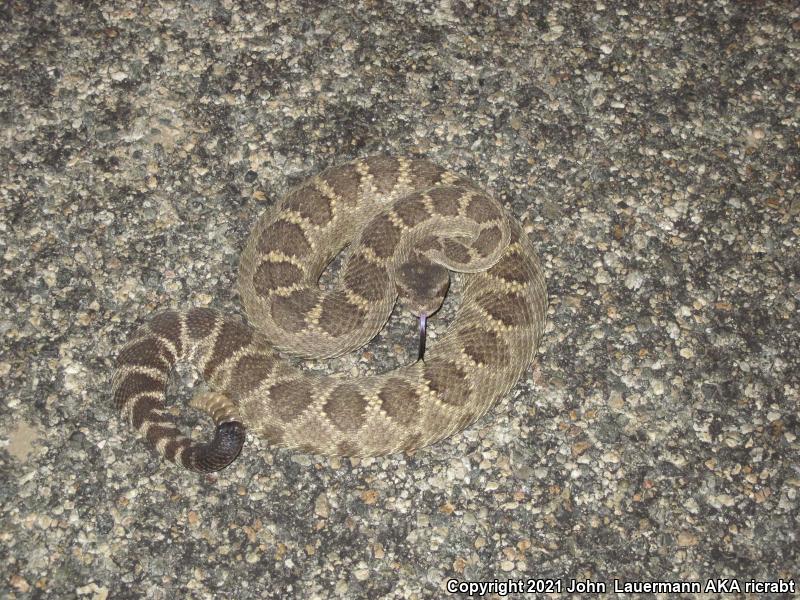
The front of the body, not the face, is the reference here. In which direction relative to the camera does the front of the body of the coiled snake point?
toward the camera
